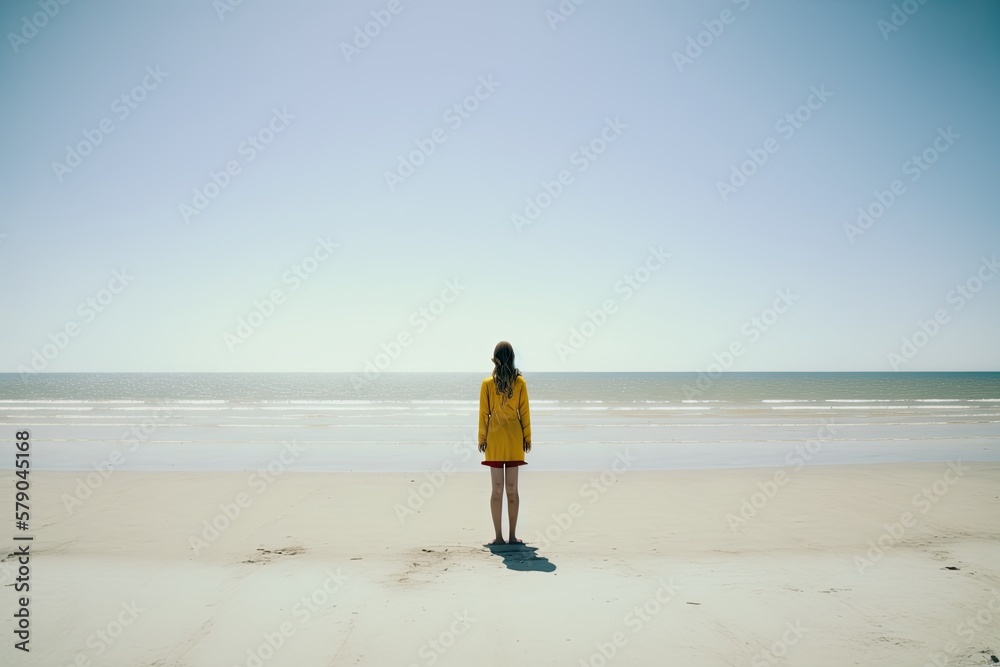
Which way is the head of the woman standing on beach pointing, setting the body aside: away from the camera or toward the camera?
away from the camera

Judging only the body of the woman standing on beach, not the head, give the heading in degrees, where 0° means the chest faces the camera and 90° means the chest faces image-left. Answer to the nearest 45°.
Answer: approximately 180°
